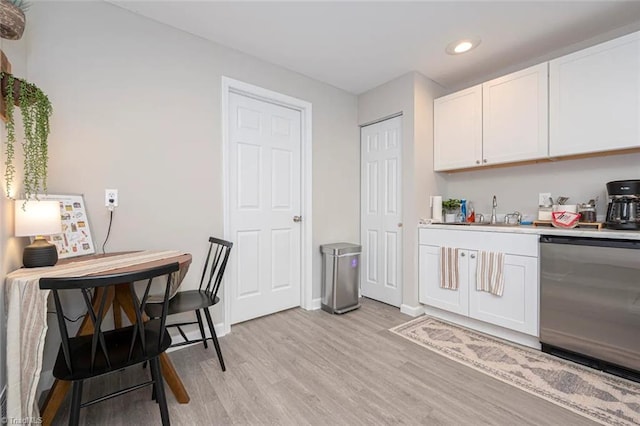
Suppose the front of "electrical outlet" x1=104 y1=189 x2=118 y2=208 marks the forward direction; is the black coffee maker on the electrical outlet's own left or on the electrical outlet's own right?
on the electrical outlet's own left

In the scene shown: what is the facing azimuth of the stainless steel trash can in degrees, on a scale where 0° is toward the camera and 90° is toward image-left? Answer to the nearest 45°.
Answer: approximately 315°

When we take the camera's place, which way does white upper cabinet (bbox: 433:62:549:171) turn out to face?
facing the viewer and to the left of the viewer

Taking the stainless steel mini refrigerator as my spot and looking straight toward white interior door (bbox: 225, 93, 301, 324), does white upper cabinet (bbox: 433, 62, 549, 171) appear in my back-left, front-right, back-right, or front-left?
front-right

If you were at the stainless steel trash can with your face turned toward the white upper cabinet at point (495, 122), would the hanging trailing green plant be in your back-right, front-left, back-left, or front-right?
back-right

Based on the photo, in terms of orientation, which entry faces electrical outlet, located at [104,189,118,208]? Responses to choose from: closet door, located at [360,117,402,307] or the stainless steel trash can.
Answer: the closet door

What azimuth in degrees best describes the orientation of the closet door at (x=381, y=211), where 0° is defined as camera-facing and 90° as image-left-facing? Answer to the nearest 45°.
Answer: approximately 45°

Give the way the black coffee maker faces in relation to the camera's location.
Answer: facing the viewer

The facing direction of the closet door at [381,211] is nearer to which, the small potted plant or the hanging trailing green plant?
the hanging trailing green plant

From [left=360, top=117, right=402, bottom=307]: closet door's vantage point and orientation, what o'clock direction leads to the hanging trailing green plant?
The hanging trailing green plant is roughly at 12 o'clock from the closet door.
